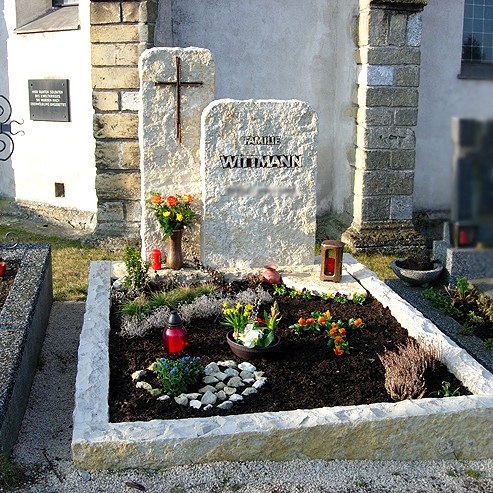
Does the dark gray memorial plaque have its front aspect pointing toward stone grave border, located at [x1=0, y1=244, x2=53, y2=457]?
yes

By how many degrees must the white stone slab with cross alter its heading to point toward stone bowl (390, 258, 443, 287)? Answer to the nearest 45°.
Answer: approximately 90° to its left

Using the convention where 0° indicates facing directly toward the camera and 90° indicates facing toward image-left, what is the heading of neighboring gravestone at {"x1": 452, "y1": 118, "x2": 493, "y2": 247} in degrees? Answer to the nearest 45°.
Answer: approximately 0°

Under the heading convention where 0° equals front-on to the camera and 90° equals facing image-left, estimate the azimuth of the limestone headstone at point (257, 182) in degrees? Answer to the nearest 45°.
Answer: approximately 0°

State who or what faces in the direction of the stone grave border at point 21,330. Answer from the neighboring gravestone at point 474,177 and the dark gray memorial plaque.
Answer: the dark gray memorial plaque

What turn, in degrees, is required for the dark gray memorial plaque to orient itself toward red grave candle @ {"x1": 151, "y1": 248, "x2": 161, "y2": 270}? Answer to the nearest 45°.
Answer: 0° — it already faces it
